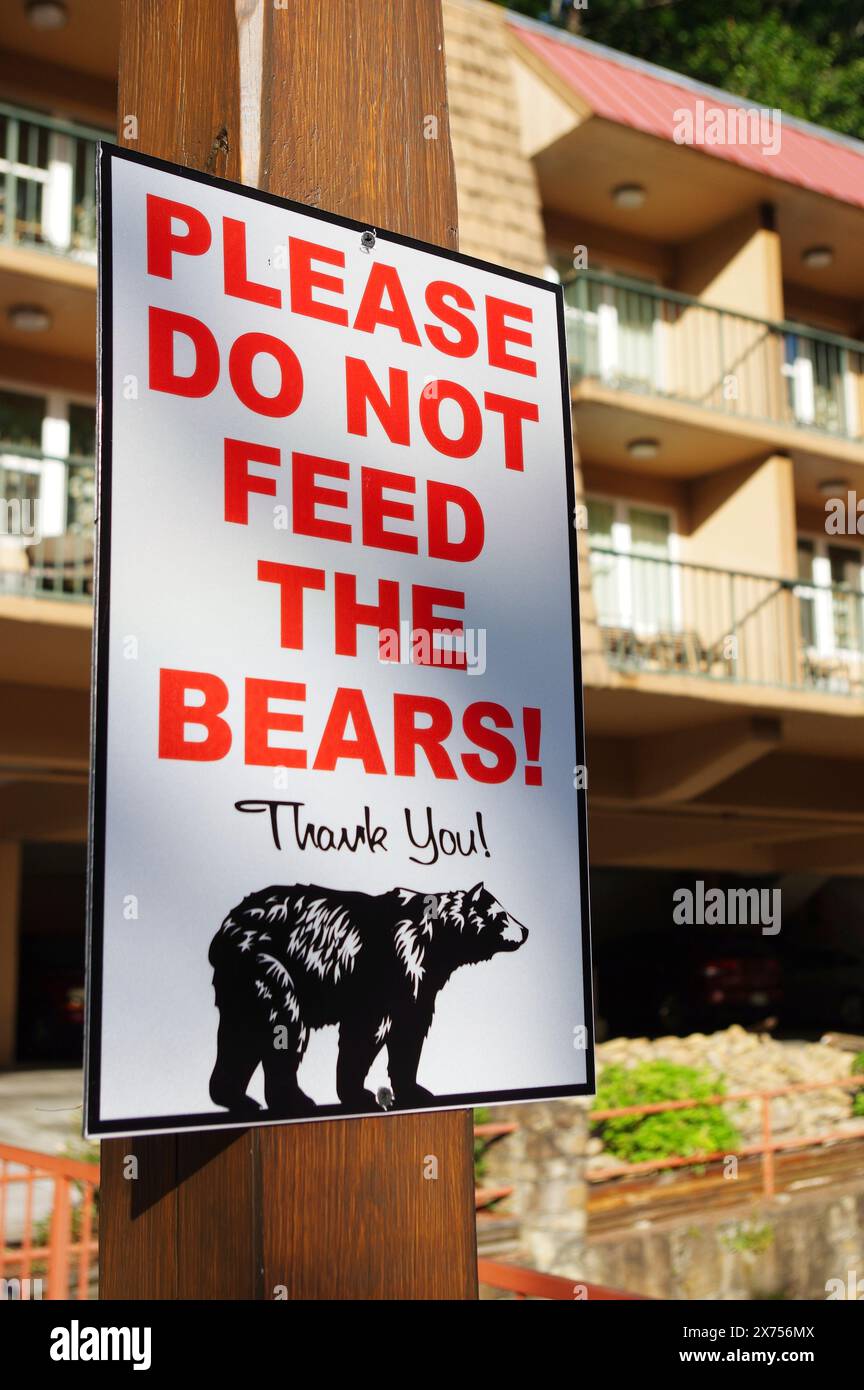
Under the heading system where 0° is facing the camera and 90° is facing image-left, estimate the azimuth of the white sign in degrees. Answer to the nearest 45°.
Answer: approximately 315°

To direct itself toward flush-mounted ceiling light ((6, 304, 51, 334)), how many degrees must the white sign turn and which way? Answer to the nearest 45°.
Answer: approximately 135° to its left

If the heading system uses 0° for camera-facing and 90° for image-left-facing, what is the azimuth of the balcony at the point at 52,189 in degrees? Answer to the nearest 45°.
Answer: approximately 315°

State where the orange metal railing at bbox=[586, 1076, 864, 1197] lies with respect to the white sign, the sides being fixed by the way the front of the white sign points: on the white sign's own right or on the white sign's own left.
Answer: on the white sign's own left

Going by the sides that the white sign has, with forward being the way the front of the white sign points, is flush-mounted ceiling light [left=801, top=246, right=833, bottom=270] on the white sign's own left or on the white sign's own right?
on the white sign's own left

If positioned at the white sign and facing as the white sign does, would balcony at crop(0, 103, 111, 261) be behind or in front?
behind

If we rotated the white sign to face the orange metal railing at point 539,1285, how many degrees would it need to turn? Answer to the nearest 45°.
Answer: approximately 135° to its left
